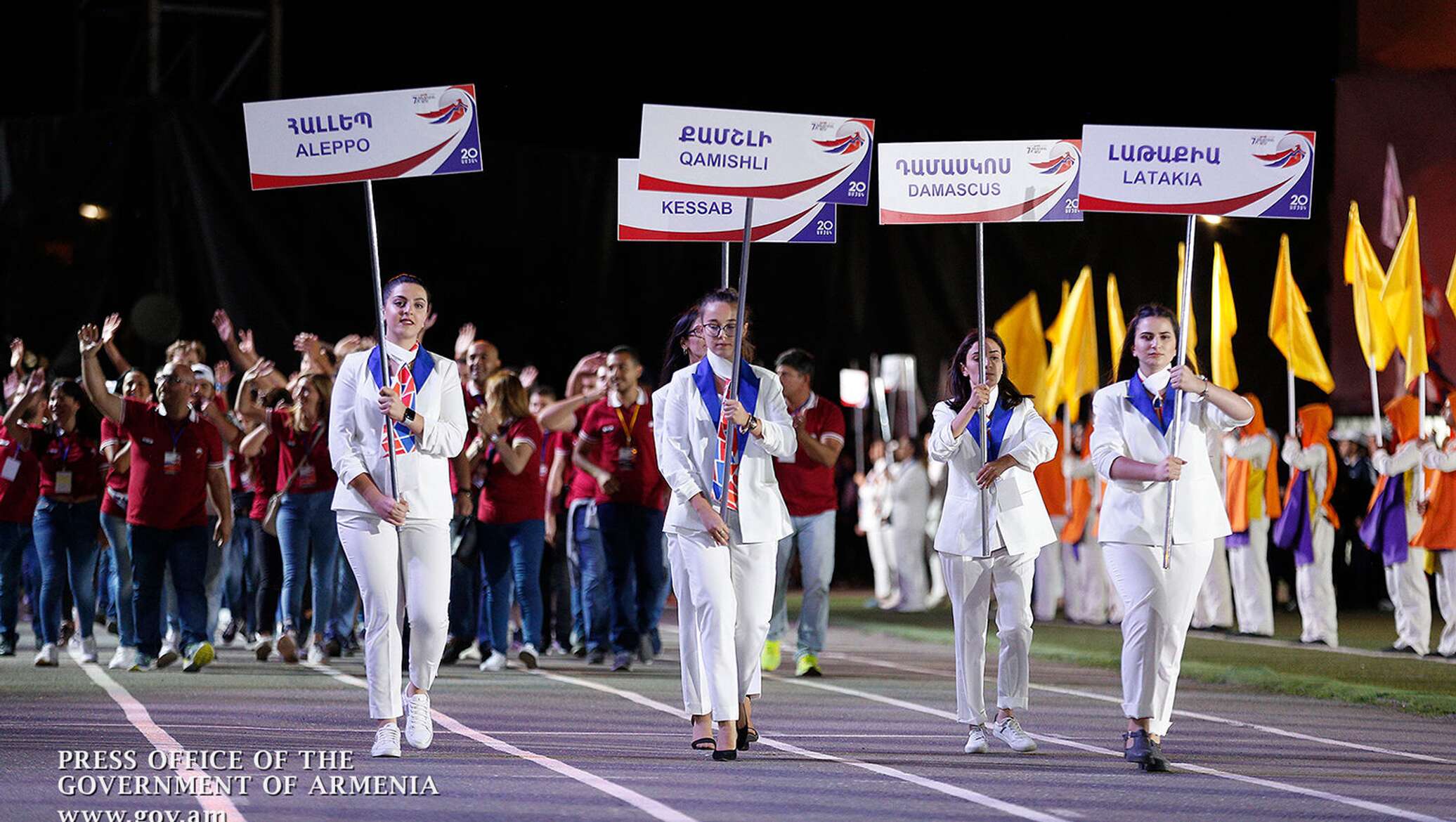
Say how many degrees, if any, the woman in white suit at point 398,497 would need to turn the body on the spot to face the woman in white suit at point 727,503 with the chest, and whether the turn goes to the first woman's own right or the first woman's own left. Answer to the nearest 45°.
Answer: approximately 90° to the first woman's own left

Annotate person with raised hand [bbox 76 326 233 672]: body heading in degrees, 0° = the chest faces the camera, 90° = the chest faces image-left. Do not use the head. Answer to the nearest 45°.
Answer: approximately 0°

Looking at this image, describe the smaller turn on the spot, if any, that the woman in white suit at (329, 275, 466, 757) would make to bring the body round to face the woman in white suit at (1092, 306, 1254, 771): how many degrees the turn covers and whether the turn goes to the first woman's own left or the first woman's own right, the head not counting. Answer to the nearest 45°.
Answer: approximately 90° to the first woman's own left

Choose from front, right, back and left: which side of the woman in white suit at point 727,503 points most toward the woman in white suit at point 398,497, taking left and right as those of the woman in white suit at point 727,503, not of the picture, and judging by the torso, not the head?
right

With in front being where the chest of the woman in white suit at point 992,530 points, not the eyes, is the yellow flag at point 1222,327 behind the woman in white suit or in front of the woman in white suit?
behind
